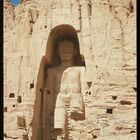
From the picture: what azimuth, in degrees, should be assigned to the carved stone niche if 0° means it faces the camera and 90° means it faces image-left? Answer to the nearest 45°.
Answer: approximately 0°
